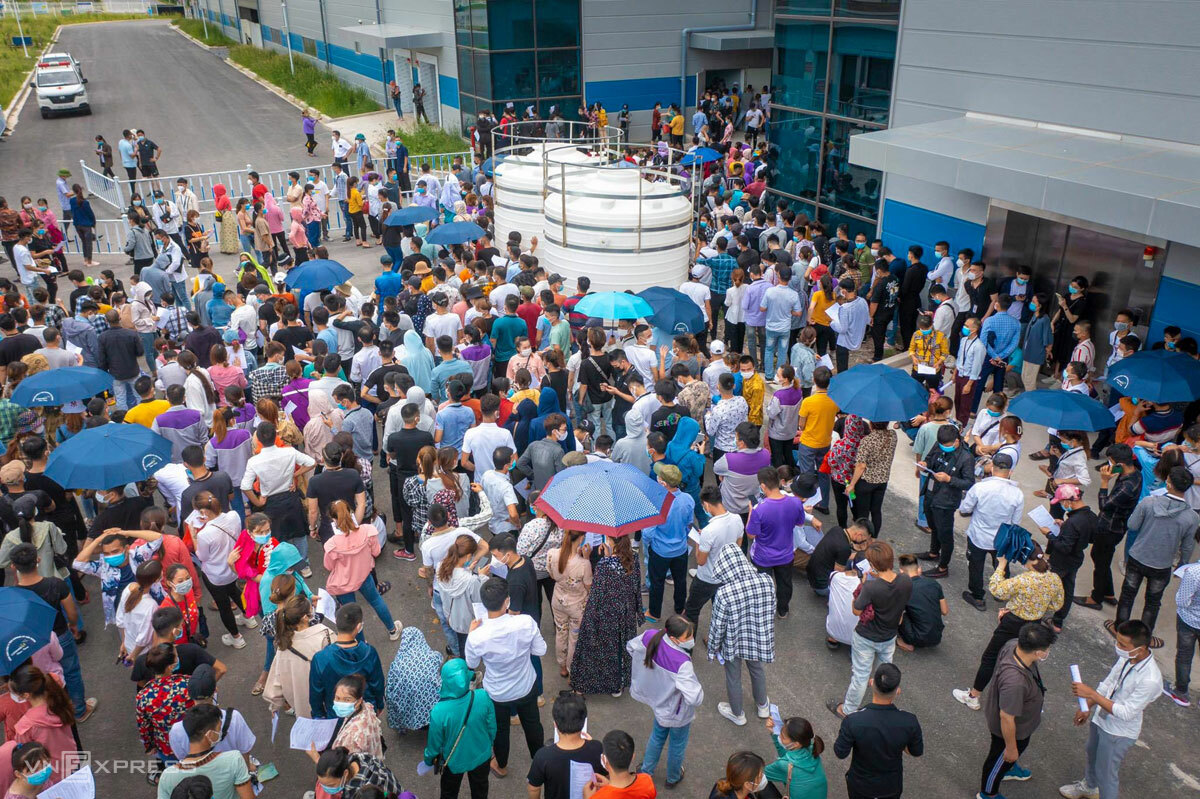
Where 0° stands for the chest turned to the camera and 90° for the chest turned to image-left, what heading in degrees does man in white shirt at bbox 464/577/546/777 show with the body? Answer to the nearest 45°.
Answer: approximately 180°

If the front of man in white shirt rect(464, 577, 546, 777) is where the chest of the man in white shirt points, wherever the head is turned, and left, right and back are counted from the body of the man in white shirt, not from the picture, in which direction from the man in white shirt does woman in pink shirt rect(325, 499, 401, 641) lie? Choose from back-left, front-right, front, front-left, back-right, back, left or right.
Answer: front-left

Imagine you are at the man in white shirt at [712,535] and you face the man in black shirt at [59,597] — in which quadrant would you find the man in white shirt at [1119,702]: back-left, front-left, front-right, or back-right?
back-left

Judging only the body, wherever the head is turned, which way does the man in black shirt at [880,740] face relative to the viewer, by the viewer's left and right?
facing away from the viewer

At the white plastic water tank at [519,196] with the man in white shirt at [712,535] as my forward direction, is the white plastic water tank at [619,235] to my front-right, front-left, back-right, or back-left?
front-left

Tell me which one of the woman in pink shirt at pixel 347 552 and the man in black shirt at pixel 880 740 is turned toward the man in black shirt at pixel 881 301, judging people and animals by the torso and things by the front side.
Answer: the man in black shirt at pixel 880 740

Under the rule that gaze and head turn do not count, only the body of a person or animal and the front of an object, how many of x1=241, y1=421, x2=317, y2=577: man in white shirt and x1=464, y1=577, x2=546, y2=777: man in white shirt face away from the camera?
2

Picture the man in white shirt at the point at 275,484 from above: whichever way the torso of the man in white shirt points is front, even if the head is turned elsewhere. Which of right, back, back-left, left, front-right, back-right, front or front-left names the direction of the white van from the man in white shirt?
front

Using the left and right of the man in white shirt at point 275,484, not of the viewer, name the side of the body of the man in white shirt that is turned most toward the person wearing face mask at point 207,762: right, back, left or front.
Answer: back

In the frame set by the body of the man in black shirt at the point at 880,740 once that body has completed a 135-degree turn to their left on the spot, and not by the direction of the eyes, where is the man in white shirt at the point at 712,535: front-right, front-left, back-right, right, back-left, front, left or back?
right

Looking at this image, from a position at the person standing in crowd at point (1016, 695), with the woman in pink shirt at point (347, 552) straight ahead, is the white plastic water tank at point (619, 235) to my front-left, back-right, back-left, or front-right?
front-right

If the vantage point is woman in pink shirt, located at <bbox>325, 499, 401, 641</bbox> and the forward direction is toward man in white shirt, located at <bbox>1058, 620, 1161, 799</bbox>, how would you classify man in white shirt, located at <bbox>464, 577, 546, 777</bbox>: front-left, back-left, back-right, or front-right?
front-right

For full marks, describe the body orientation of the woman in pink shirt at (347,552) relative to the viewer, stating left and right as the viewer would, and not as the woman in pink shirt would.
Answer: facing away from the viewer and to the left of the viewer

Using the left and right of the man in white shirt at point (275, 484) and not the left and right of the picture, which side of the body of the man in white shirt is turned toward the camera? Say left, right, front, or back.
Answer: back

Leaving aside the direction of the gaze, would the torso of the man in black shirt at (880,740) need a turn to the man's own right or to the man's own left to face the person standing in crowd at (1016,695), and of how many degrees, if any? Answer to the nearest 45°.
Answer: approximately 45° to the man's own right

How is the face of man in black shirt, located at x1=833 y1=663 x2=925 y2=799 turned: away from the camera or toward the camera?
away from the camera

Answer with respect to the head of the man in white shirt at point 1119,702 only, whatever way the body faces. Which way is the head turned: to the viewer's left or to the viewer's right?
to the viewer's left
